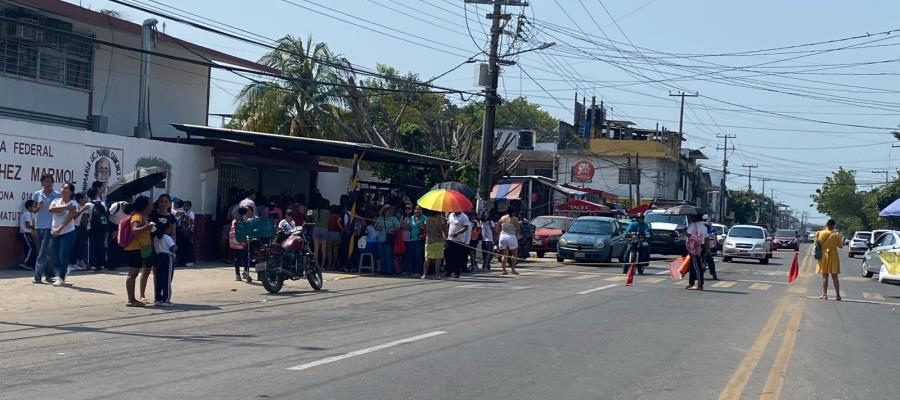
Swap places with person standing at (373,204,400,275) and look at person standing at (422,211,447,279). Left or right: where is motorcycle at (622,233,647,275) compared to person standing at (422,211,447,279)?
left

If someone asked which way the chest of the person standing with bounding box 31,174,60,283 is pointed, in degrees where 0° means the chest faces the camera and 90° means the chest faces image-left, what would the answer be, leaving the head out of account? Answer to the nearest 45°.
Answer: approximately 0°
